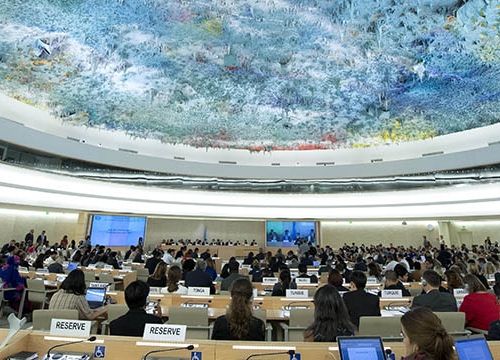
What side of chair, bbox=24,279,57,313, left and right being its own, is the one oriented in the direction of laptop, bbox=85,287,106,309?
right

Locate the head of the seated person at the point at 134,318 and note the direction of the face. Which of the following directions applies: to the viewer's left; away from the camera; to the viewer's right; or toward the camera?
away from the camera

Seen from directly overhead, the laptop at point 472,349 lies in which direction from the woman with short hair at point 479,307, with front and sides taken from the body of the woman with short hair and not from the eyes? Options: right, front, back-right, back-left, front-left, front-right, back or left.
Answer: back-left

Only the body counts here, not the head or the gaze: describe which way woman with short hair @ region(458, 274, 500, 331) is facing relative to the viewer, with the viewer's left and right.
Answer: facing away from the viewer and to the left of the viewer

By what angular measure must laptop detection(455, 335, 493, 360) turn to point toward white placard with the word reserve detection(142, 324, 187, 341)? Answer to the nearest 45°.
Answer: approximately 90° to its right

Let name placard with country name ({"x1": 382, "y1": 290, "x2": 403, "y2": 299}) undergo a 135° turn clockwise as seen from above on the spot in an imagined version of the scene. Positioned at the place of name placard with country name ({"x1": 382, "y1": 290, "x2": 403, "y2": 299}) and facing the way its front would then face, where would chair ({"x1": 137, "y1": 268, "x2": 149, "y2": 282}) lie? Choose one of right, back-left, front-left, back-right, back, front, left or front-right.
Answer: front-left

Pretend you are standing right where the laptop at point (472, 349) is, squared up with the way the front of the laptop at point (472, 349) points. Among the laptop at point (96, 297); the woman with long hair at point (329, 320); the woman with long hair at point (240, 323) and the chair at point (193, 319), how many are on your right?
4

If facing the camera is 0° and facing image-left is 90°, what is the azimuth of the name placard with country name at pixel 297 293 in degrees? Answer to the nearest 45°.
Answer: approximately 0°

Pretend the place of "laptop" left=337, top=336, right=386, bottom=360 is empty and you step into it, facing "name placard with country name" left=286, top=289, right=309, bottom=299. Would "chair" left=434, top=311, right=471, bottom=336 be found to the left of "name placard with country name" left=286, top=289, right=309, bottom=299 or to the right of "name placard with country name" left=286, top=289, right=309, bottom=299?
right

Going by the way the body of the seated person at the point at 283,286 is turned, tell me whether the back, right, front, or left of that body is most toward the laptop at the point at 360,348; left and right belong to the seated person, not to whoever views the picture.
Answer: back

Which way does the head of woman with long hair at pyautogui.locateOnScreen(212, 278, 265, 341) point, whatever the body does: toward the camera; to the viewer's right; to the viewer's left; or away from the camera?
away from the camera

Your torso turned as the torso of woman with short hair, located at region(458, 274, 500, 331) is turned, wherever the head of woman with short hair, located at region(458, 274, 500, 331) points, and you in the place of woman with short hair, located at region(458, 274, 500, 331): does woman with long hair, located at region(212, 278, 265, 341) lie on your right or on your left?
on your left

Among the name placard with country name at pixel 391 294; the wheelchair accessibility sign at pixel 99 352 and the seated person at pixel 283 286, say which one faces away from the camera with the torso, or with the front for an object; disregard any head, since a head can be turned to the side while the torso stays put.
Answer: the seated person

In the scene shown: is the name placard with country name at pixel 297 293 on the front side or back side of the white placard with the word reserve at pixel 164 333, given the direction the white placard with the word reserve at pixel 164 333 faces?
on the back side

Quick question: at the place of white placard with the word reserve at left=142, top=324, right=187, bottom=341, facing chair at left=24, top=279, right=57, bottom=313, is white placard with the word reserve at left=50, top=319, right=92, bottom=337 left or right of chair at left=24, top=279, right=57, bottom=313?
left

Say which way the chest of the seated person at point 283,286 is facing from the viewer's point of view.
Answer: away from the camera

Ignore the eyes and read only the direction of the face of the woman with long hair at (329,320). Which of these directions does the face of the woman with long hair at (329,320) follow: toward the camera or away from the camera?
away from the camera
